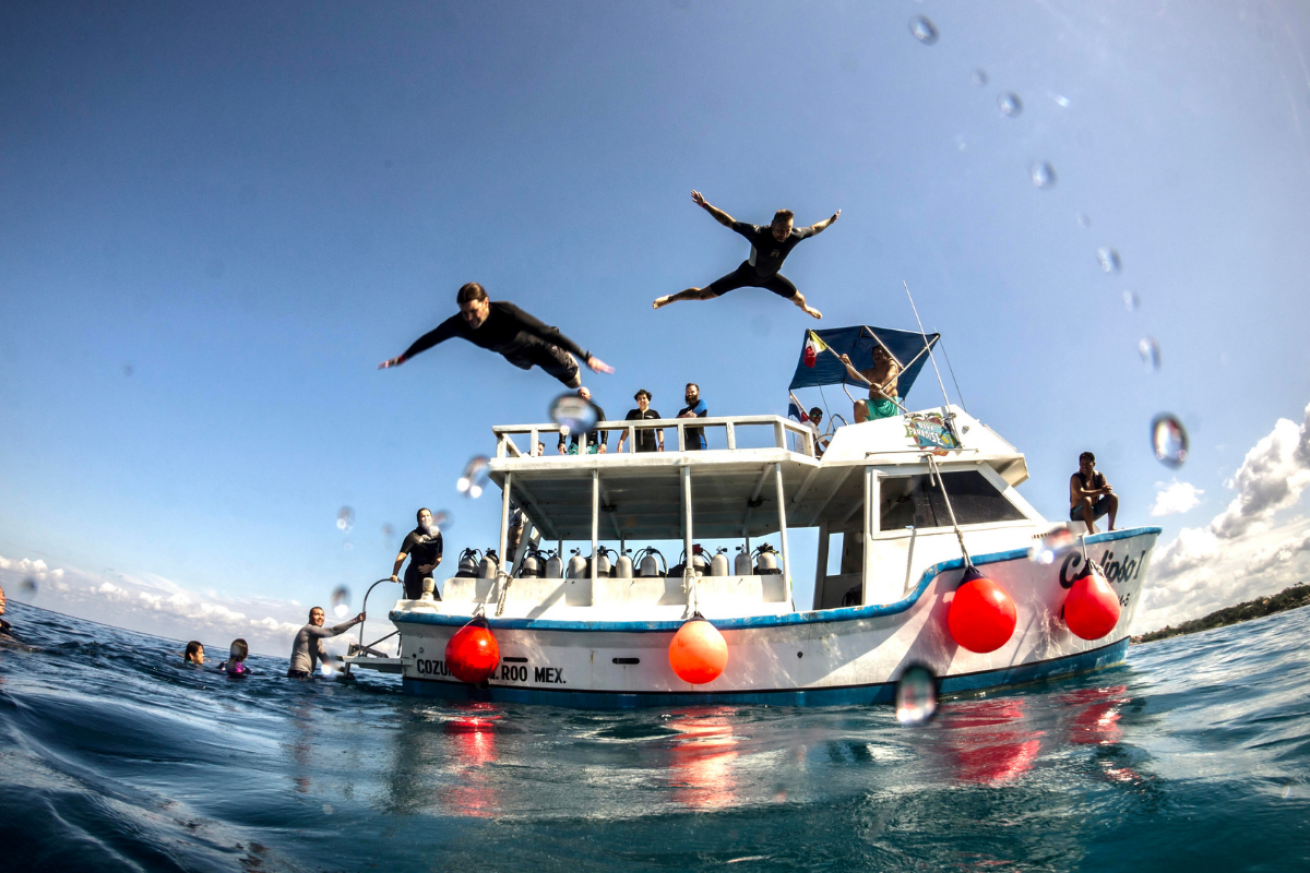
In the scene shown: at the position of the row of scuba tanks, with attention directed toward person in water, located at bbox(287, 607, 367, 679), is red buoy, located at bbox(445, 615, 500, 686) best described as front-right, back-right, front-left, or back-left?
front-left

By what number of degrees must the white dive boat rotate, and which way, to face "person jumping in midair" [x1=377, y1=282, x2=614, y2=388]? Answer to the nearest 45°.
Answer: approximately 135° to its right

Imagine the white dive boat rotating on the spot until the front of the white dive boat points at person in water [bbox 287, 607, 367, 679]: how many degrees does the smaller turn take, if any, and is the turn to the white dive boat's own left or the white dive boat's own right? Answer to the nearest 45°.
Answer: approximately 180°

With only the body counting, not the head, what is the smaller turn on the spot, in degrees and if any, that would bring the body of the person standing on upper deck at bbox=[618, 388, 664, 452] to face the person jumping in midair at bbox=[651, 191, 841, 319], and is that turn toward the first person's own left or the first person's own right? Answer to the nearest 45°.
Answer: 0° — they already face them

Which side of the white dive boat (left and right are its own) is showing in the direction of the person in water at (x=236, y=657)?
back

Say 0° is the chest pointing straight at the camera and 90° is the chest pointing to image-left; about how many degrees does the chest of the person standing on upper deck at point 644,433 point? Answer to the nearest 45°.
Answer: approximately 0°

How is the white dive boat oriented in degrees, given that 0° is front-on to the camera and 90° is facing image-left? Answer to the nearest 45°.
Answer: approximately 270°
